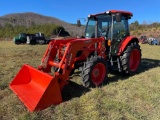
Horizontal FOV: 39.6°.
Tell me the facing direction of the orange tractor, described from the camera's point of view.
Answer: facing the viewer and to the left of the viewer
